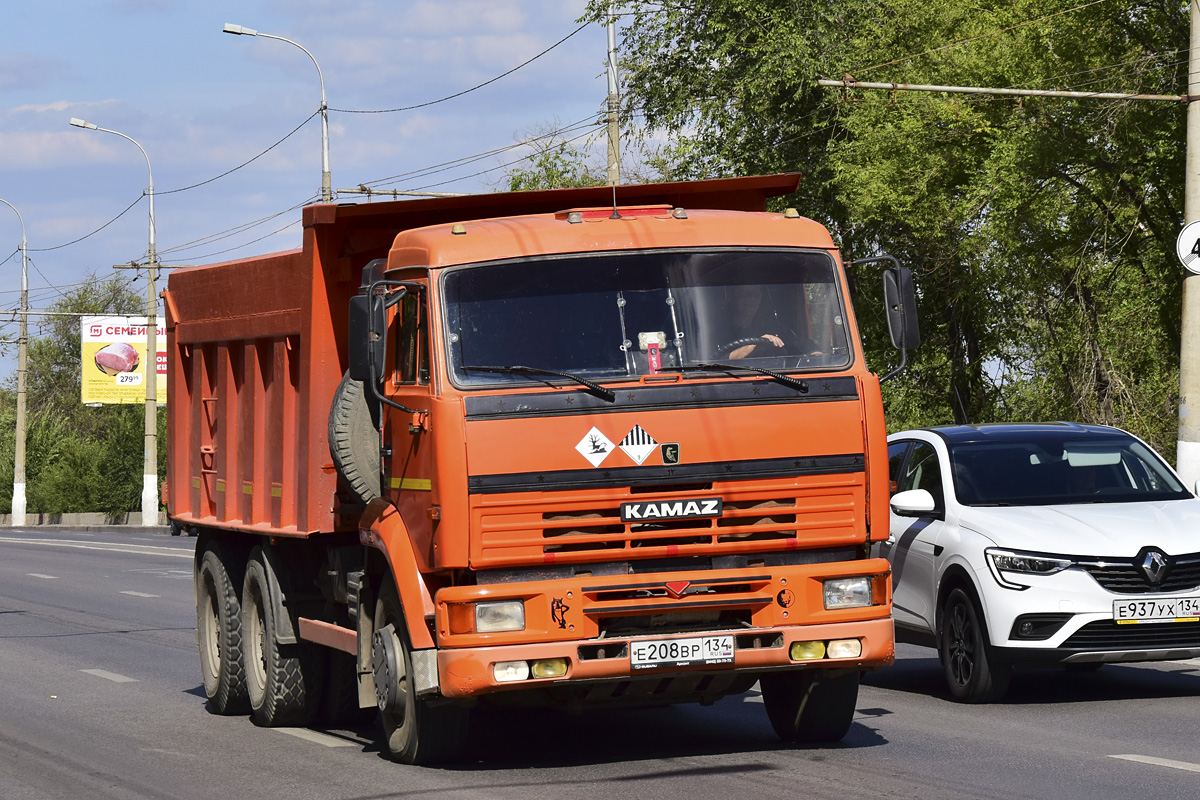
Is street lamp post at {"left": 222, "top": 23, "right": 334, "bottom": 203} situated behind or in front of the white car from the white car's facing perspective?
behind

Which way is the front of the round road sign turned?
toward the camera

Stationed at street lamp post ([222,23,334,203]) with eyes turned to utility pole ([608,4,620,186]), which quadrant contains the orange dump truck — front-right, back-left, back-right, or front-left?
front-right

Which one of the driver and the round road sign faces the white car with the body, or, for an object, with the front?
the round road sign

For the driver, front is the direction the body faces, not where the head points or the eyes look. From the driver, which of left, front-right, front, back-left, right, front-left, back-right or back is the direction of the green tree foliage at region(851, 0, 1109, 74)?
back-left

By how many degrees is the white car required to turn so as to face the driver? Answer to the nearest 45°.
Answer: approximately 90° to its right

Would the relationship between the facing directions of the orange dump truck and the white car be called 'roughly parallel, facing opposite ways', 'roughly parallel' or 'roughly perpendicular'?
roughly parallel

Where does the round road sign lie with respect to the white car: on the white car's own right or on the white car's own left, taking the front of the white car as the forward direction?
on the white car's own left

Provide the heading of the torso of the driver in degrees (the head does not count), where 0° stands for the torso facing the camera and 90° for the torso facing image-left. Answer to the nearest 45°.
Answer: approximately 315°

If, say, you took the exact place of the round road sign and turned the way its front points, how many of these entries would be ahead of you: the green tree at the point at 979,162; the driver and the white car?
2

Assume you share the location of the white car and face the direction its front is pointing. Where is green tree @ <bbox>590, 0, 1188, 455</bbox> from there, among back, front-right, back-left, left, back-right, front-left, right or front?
back-left

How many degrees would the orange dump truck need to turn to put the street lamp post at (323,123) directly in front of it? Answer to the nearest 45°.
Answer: approximately 135° to its left

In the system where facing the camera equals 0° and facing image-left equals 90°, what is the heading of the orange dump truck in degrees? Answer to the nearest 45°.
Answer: approximately 315°

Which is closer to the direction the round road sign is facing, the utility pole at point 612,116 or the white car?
the white car
